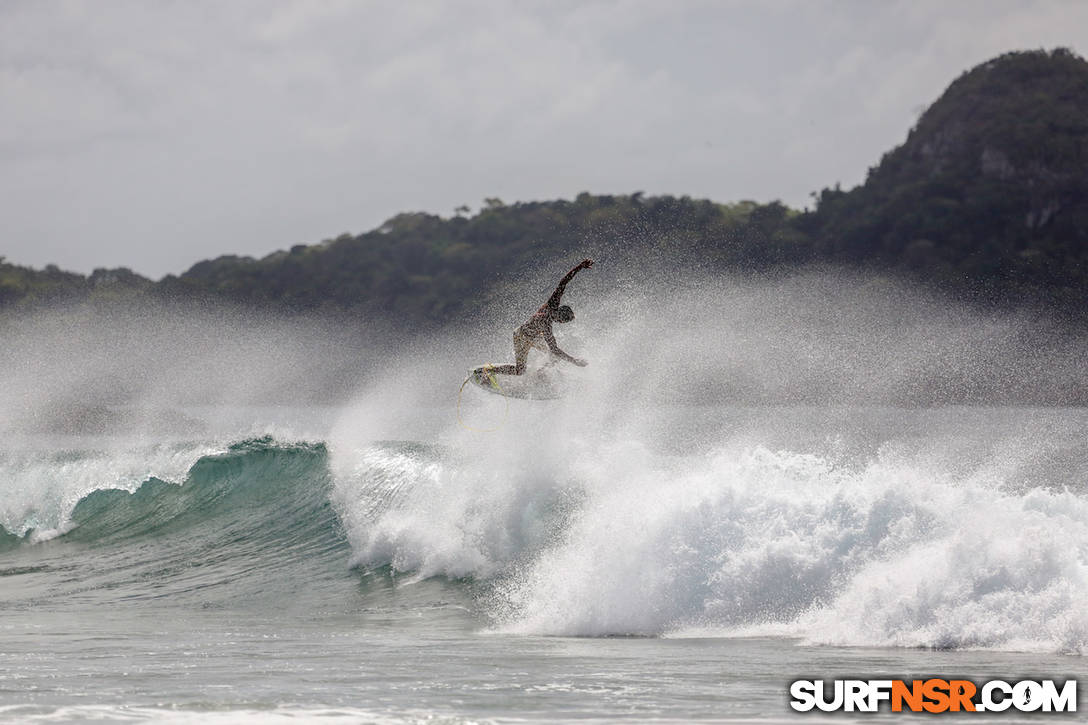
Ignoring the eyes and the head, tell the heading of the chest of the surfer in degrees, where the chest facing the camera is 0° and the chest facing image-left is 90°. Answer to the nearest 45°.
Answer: approximately 270°
